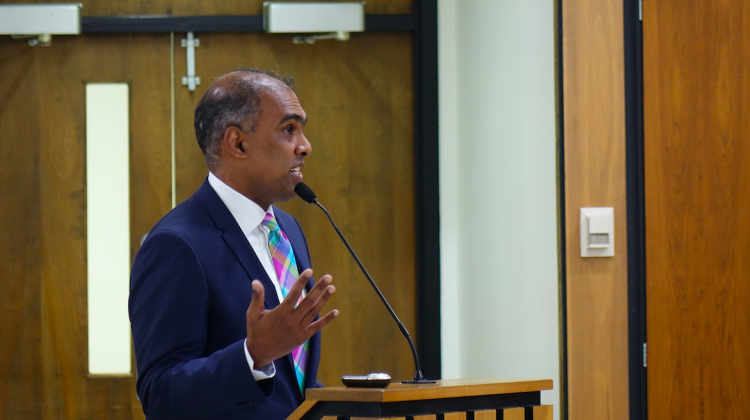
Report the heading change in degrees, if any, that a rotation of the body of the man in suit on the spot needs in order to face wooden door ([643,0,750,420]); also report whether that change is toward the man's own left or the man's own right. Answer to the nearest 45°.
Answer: approximately 90° to the man's own left

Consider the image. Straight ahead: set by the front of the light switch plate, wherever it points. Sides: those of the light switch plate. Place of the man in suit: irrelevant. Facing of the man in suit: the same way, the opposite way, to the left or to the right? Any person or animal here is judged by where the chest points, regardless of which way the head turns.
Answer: to the left

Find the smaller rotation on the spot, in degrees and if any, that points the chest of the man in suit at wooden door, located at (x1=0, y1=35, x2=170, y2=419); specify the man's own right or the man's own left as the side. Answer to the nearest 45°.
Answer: approximately 135° to the man's own left

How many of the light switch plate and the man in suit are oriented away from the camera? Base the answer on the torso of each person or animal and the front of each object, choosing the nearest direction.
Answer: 0

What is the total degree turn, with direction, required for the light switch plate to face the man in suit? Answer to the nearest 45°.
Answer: approximately 45° to its right

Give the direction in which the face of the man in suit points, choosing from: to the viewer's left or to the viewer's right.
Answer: to the viewer's right

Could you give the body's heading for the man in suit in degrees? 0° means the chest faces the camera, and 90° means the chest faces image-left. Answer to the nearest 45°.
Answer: approximately 315°

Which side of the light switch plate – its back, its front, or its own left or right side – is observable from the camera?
front

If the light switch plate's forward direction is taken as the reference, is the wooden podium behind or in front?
in front
